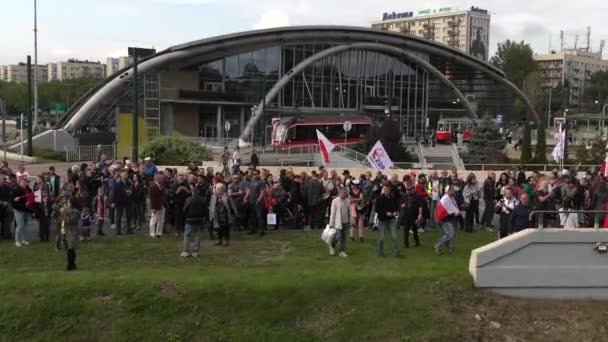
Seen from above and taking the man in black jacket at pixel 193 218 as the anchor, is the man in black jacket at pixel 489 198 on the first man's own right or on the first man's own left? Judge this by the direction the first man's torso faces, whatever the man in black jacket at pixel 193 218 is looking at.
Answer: on the first man's own right

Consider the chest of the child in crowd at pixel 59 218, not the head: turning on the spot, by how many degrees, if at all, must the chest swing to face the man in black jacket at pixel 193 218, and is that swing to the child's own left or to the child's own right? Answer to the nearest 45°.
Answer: approximately 90° to the child's own left

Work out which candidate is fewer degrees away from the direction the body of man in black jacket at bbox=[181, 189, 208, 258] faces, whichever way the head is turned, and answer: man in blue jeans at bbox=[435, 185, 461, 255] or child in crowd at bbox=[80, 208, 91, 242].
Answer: the child in crowd

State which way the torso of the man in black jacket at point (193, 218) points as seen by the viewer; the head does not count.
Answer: away from the camera

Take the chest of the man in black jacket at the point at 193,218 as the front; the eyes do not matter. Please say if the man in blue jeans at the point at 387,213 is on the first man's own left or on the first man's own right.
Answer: on the first man's own right
